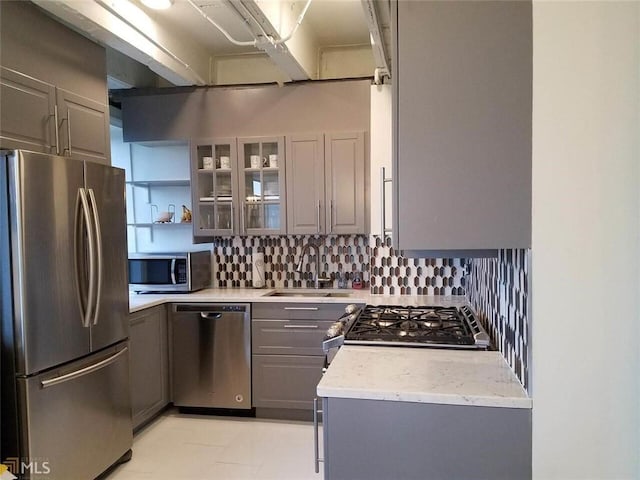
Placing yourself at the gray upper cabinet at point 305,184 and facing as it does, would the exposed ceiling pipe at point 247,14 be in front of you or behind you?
in front

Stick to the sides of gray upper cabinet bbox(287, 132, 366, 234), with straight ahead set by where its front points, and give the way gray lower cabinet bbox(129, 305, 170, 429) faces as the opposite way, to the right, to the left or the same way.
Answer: to the left
